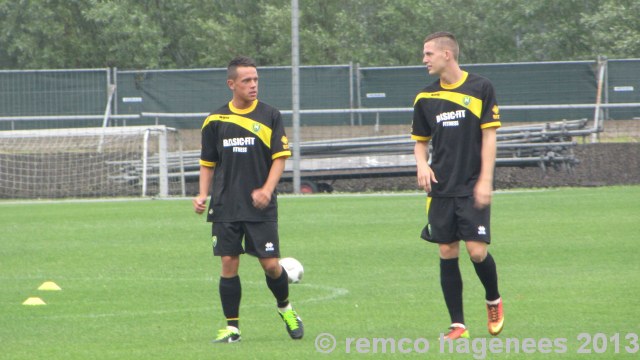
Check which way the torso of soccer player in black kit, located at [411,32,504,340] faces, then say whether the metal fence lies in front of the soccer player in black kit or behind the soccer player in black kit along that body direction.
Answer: behind

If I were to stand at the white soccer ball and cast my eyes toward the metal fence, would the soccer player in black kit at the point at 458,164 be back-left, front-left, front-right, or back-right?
back-right

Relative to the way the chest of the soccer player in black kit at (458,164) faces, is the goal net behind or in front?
behind

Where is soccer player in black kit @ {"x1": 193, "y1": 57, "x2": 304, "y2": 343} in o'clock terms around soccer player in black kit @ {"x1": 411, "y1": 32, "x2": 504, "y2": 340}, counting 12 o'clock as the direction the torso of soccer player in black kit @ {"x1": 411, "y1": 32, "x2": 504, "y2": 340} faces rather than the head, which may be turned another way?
soccer player in black kit @ {"x1": 193, "y1": 57, "x2": 304, "y2": 343} is roughly at 3 o'clock from soccer player in black kit @ {"x1": 411, "y1": 32, "x2": 504, "y2": 340}.

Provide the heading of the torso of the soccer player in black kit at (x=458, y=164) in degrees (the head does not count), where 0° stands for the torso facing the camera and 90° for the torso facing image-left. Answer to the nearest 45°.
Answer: approximately 0°

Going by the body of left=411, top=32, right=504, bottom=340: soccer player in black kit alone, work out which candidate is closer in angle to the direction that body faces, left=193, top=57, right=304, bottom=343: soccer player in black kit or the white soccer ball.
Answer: the soccer player in black kit

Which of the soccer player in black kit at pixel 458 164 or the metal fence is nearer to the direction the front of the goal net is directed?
the soccer player in black kit

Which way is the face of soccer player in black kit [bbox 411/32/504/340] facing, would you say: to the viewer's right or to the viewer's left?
to the viewer's left

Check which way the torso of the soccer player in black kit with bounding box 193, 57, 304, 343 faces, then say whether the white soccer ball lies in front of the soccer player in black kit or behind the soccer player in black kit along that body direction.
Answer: behind

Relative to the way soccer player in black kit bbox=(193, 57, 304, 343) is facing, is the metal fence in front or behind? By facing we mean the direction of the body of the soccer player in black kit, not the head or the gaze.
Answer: behind
